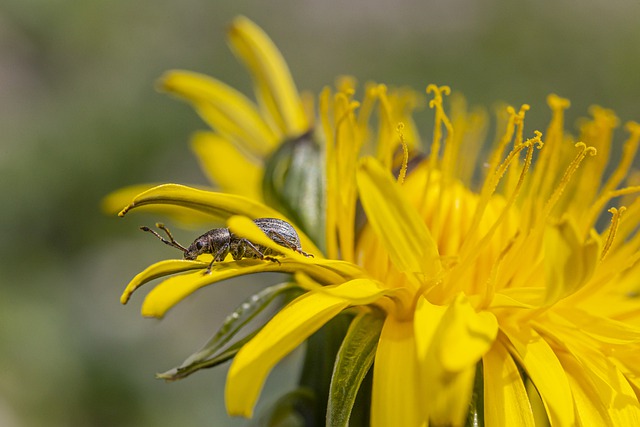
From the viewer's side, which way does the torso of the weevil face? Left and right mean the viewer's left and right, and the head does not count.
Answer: facing to the left of the viewer
